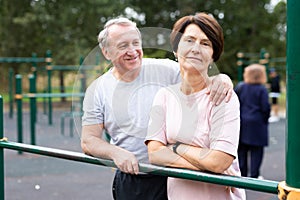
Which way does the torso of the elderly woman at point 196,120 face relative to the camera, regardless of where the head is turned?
toward the camera

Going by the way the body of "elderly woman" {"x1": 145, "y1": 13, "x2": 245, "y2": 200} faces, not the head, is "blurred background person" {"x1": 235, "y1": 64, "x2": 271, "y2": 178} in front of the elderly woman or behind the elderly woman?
behind

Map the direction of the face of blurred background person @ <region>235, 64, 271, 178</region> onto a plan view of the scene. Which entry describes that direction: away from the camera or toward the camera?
away from the camera
